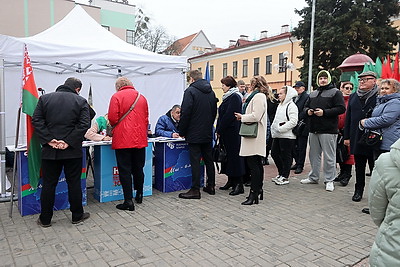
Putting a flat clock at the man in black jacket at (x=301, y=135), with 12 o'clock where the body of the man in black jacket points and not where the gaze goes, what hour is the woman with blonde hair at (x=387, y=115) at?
The woman with blonde hair is roughly at 10 o'clock from the man in black jacket.

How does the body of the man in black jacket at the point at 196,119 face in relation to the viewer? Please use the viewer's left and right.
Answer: facing away from the viewer and to the left of the viewer

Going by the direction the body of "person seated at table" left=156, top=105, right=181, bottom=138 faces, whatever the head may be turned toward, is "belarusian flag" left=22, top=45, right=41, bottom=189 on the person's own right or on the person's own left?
on the person's own right

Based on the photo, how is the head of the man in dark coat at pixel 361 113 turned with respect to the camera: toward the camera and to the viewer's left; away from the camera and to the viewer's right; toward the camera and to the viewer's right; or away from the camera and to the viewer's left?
toward the camera and to the viewer's left

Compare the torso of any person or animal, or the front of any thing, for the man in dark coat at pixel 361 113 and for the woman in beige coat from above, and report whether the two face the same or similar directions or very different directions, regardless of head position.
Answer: same or similar directions

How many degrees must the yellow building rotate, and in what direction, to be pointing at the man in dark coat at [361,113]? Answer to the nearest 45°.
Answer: approximately 45° to its left

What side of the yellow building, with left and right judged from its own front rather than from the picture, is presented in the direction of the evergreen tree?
left

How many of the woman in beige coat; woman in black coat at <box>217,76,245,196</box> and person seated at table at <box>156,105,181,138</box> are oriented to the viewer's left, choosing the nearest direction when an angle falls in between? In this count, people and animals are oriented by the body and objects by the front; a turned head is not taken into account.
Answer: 2

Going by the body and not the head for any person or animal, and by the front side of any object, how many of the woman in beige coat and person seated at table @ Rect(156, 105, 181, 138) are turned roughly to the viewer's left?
1

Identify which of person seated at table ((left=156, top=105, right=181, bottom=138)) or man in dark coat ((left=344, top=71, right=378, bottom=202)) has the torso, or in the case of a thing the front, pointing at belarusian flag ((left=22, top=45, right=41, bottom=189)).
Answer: the man in dark coat

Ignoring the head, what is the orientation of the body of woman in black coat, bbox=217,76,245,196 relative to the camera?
to the viewer's left

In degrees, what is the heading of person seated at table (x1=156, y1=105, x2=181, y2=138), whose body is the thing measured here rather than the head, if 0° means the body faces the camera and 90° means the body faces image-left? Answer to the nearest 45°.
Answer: approximately 315°

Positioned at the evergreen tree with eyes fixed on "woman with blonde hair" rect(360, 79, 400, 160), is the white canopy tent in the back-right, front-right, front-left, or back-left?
front-right

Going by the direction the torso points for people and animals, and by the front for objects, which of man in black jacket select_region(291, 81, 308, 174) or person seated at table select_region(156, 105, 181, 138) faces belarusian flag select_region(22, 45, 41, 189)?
the man in black jacket

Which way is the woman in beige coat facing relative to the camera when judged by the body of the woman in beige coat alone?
to the viewer's left

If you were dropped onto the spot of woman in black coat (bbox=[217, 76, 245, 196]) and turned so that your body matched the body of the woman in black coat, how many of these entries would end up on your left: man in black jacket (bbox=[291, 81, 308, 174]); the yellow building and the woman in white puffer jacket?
0

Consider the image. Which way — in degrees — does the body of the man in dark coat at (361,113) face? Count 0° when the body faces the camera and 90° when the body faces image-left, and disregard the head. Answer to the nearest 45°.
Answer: approximately 45°

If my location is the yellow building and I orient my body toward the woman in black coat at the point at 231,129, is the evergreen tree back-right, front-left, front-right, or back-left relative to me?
front-left

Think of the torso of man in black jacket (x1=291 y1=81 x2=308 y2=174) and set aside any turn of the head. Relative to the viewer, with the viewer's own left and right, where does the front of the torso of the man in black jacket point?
facing the viewer and to the left of the viewer
